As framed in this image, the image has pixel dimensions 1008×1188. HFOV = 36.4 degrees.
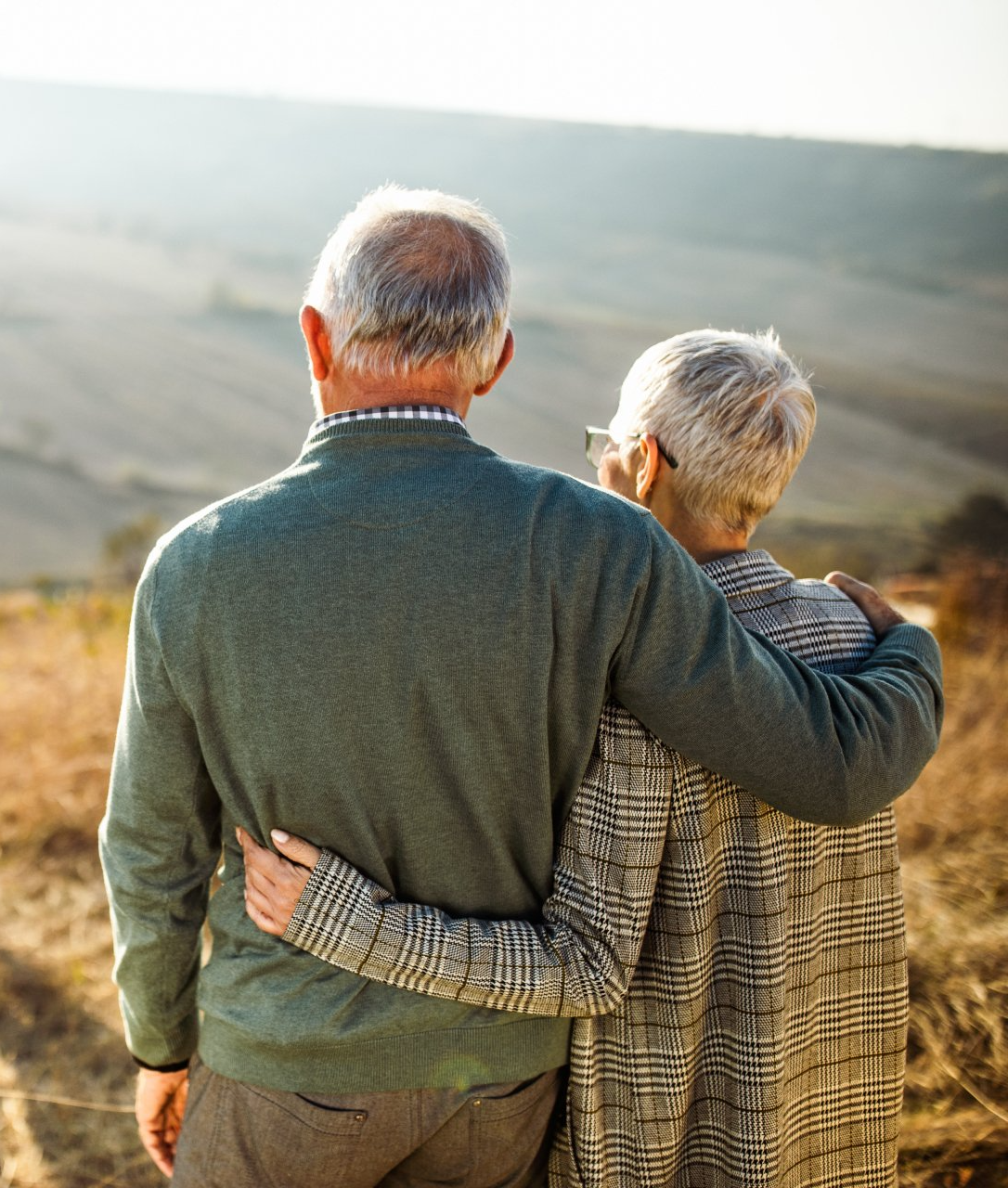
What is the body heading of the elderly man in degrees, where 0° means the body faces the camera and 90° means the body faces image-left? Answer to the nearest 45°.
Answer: approximately 180°

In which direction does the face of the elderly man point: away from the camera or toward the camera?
away from the camera

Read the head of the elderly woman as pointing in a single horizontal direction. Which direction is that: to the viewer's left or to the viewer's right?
to the viewer's left
